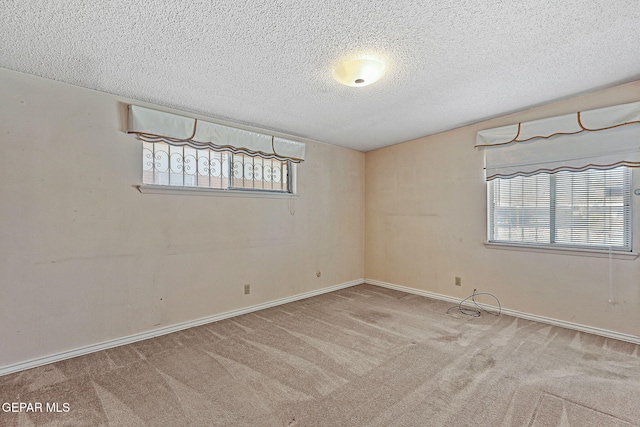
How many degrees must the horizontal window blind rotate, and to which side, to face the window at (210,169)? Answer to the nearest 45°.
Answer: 0° — it already faces it

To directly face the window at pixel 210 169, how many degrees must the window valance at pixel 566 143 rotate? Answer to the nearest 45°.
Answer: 0° — it already faces it

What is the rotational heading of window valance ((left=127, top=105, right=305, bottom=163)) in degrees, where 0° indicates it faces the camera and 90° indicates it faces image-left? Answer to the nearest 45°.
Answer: approximately 315°

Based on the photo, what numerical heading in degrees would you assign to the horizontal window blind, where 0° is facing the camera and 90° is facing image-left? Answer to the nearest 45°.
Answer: approximately 45°

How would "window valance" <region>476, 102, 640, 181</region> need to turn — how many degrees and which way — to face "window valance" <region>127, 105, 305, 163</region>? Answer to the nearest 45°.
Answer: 0° — it already faces it
